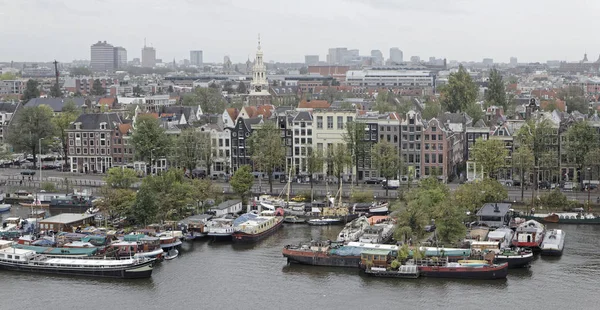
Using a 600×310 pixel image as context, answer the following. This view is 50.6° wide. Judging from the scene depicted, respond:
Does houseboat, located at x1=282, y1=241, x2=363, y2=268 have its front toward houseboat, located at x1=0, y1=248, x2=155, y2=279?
yes

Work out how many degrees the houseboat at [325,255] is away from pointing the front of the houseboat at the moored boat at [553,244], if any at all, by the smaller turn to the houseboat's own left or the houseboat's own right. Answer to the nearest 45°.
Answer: approximately 180°

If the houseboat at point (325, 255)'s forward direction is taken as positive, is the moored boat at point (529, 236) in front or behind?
behind

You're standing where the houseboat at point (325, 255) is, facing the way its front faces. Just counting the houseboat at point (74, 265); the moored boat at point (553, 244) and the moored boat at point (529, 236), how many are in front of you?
1

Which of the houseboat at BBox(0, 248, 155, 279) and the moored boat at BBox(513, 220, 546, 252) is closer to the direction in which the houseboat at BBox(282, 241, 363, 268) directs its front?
the houseboat

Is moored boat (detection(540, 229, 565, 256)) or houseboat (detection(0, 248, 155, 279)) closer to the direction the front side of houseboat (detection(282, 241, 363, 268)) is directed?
the houseboat

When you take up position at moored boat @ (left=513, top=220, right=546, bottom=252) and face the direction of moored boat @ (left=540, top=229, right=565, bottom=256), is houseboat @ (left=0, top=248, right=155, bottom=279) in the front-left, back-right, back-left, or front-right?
back-right

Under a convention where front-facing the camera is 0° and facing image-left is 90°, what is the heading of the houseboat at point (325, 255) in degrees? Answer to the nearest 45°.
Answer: approximately 90°
